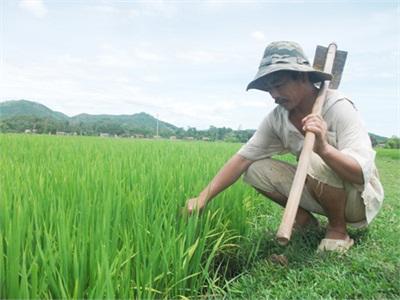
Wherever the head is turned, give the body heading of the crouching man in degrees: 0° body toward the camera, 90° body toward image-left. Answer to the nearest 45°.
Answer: approximately 45°

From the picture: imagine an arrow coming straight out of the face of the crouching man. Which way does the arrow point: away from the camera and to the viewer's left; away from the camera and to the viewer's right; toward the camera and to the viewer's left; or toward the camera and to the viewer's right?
toward the camera and to the viewer's left
